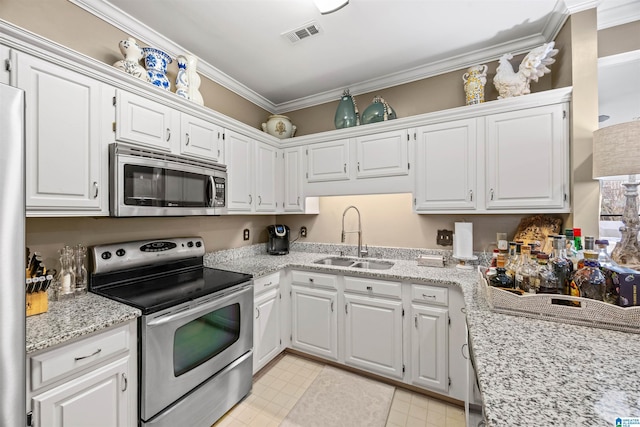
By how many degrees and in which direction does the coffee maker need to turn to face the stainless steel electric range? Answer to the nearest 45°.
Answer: approximately 45° to its right

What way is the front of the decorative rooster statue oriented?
to the viewer's left

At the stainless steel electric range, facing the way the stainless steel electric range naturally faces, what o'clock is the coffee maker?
The coffee maker is roughly at 9 o'clock from the stainless steel electric range.

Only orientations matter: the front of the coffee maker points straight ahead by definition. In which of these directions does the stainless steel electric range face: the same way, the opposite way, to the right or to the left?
to the left

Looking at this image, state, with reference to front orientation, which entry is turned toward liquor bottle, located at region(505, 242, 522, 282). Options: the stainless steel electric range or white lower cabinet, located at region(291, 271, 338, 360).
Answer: the stainless steel electric range

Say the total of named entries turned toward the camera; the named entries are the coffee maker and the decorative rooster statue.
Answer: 1

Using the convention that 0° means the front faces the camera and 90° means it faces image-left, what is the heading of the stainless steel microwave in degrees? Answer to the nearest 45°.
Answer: approximately 315°

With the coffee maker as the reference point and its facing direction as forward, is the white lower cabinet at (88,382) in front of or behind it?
in front

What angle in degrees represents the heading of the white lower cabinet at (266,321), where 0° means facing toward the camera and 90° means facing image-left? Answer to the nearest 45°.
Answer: approximately 315°
